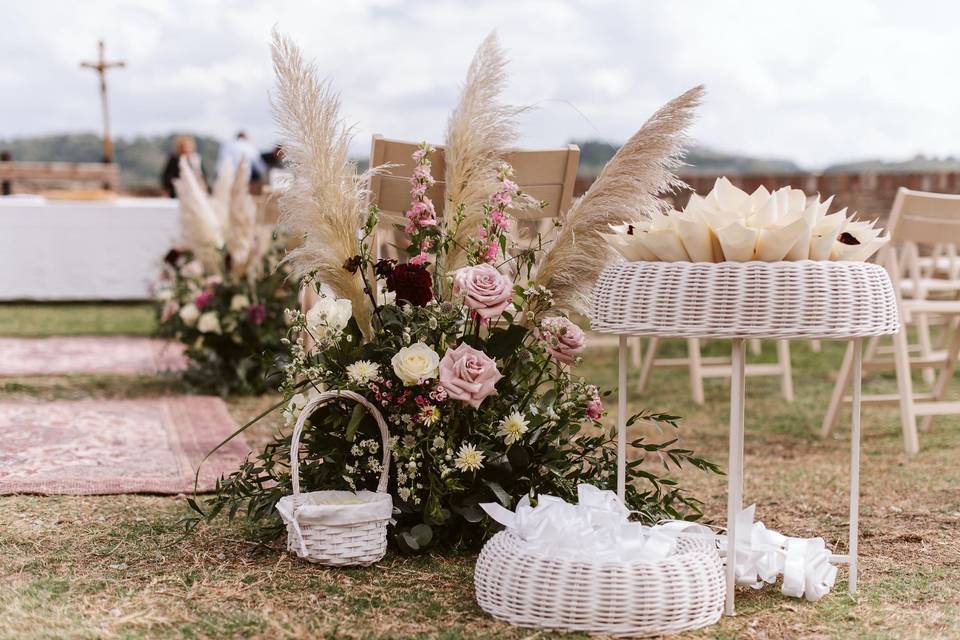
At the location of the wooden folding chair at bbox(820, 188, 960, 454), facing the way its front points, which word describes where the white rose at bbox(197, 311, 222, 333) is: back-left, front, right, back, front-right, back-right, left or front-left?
front-left

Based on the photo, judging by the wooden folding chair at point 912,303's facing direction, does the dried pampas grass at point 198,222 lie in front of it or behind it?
in front

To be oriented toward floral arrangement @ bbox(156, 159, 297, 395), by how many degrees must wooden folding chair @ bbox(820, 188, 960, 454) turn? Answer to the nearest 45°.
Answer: approximately 45° to its left

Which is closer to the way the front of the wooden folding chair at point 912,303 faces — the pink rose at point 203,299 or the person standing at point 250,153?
the person standing

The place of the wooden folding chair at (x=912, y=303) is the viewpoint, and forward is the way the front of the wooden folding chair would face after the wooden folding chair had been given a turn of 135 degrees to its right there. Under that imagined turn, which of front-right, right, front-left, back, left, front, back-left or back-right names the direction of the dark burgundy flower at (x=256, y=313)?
back

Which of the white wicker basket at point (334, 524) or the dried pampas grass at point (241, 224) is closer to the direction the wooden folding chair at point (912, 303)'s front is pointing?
the dried pampas grass

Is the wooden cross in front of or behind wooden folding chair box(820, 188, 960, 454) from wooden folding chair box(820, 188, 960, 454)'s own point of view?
in front

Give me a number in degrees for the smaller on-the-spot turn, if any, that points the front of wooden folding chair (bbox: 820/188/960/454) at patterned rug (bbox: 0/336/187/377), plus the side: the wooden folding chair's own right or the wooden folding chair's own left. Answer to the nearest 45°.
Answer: approximately 45° to the wooden folding chair's own left

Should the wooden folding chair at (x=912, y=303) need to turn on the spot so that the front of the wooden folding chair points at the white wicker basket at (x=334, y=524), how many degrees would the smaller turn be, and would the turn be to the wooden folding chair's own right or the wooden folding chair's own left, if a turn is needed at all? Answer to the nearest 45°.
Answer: approximately 90° to the wooden folding chair's own left

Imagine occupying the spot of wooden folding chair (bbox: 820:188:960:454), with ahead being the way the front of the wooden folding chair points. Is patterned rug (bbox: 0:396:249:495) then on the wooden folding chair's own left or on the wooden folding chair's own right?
on the wooden folding chair's own left

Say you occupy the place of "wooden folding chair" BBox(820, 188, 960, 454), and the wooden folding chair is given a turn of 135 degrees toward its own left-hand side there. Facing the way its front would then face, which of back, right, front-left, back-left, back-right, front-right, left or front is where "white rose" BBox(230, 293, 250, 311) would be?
right

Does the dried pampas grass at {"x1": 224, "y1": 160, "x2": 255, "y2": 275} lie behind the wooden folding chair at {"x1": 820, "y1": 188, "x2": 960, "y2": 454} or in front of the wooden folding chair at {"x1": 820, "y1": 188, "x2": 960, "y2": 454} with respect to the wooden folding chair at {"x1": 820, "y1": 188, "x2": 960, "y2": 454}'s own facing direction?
in front

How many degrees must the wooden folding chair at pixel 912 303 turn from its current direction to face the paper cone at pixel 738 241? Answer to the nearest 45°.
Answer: approximately 135° to its left

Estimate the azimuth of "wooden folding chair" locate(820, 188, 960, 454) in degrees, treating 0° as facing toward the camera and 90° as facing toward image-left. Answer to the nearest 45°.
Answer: approximately 135°
